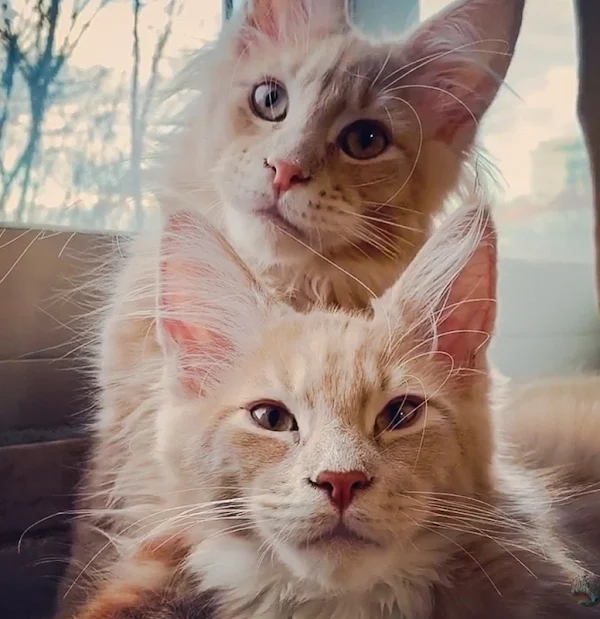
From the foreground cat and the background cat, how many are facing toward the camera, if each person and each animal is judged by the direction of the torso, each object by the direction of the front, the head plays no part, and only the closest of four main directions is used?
2

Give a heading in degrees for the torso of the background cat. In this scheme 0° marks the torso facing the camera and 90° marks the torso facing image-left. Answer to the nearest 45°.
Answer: approximately 0°
